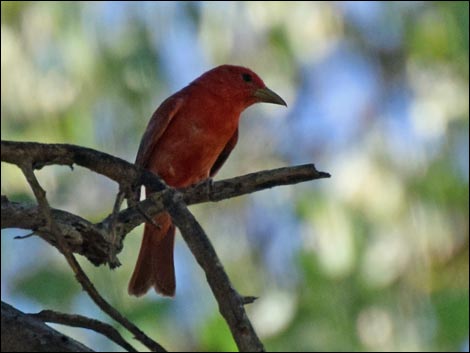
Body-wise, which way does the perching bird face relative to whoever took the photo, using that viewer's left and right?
facing the viewer and to the right of the viewer

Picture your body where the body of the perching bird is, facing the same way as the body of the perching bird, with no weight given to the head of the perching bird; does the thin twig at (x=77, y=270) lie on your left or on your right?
on your right

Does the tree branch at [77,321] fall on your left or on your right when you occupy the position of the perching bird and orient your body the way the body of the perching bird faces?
on your right
